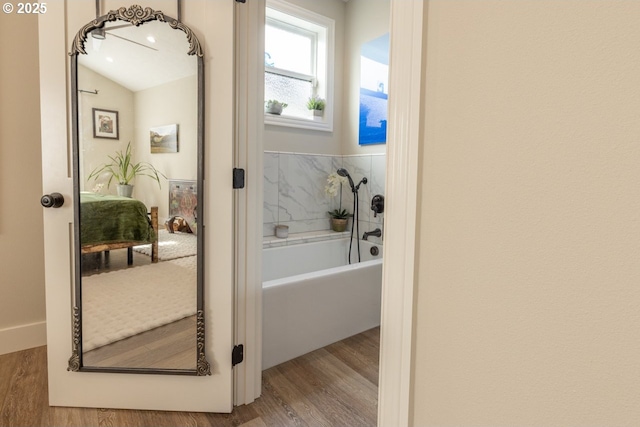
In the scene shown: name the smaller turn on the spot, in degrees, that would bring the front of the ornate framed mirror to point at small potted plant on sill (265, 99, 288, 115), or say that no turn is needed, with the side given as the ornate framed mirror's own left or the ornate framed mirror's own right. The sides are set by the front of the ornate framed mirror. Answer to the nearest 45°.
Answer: approximately 135° to the ornate framed mirror's own left

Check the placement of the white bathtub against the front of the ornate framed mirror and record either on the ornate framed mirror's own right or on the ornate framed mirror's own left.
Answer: on the ornate framed mirror's own left

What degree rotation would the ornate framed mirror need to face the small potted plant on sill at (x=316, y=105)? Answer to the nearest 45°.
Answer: approximately 135° to its left

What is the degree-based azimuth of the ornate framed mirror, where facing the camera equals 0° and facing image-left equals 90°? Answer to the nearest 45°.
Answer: approximately 0°
